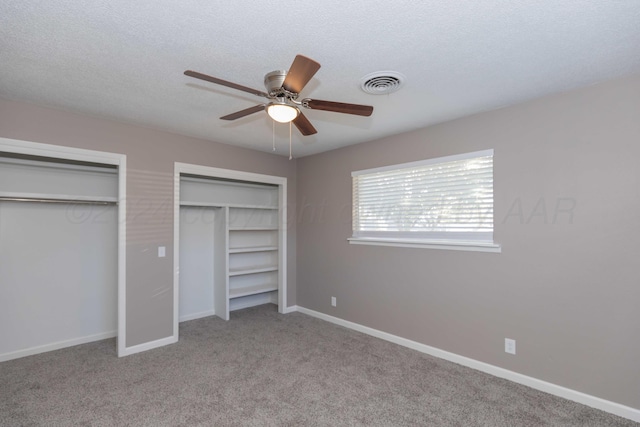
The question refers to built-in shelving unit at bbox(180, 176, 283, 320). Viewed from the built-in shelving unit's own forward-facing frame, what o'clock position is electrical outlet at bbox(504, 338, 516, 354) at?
The electrical outlet is roughly at 12 o'clock from the built-in shelving unit.

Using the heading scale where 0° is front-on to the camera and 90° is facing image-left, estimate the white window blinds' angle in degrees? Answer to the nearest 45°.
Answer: approximately 45°

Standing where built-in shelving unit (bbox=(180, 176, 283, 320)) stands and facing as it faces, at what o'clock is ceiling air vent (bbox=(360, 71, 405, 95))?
The ceiling air vent is roughly at 1 o'clock from the built-in shelving unit.

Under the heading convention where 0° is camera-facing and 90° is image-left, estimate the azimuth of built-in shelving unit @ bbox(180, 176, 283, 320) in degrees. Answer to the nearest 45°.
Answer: approximately 315°

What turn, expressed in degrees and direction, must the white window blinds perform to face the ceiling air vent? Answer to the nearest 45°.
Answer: approximately 45° to its left

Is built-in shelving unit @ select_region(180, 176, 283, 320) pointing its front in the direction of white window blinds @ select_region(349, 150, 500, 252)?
yes

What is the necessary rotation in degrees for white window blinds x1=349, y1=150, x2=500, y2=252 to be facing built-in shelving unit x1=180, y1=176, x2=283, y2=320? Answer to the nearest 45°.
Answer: approximately 45° to its right
